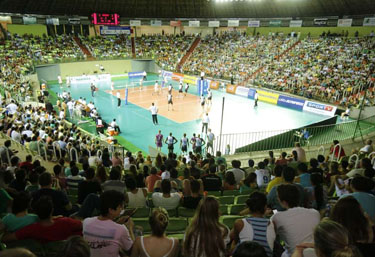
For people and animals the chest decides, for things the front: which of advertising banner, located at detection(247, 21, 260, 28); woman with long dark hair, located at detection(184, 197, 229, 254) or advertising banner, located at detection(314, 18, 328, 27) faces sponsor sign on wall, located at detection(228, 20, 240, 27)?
the woman with long dark hair

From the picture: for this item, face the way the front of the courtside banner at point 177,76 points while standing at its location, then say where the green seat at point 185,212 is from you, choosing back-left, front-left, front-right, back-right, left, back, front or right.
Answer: front-left

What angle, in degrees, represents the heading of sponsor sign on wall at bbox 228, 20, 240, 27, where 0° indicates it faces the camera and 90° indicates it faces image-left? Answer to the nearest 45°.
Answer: approximately 0°

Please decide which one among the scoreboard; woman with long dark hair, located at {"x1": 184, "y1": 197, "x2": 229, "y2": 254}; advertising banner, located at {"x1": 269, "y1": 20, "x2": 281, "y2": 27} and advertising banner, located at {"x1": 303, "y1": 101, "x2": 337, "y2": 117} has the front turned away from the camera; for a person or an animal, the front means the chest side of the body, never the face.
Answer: the woman with long dark hair

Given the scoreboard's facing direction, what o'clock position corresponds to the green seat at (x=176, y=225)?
The green seat is roughly at 12 o'clock from the scoreboard.

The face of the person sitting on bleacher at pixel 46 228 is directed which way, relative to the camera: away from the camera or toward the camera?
away from the camera

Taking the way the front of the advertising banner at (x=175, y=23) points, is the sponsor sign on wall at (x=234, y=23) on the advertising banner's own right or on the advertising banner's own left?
on the advertising banner's own left

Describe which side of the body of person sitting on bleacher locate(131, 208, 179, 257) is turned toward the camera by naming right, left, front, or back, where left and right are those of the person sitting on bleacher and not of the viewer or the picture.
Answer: back

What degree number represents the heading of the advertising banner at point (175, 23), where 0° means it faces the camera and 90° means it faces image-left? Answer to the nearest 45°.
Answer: approximately 0°

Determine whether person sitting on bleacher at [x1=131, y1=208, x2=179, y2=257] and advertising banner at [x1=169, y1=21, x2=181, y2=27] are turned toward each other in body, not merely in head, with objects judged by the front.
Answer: yes

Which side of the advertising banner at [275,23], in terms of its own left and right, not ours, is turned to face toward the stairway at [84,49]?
right

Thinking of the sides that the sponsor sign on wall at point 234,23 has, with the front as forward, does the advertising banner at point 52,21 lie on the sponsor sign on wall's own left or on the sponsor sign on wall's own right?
on the sponsor sign on wall's own right

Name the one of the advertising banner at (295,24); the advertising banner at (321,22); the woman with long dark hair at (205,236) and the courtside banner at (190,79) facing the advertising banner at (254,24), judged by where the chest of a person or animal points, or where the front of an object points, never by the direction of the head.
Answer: the woman with long dark hair
